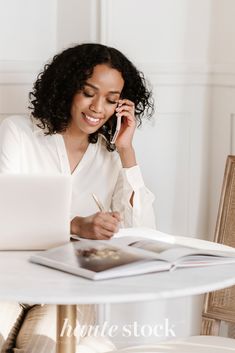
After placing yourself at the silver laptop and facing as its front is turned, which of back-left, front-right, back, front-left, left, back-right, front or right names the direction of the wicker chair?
front-right

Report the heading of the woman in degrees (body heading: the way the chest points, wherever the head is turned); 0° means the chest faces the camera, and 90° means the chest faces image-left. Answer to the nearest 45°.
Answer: approximately 0°

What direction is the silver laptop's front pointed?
away from the camera

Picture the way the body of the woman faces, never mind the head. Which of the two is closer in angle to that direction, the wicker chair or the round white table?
the round white table

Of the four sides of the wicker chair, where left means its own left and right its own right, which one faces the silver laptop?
front

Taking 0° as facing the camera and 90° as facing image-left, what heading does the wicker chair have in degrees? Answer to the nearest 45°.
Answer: approximately 45°

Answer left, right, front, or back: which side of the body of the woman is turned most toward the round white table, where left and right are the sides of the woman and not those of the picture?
front

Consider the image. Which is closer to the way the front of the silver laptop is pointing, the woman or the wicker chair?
the woman

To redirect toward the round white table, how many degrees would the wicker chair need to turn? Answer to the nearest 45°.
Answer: approximately 45° to its left

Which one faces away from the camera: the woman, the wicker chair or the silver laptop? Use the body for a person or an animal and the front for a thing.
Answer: the silver laptop

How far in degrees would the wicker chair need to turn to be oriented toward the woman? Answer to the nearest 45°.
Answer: approximately 45° to its right
